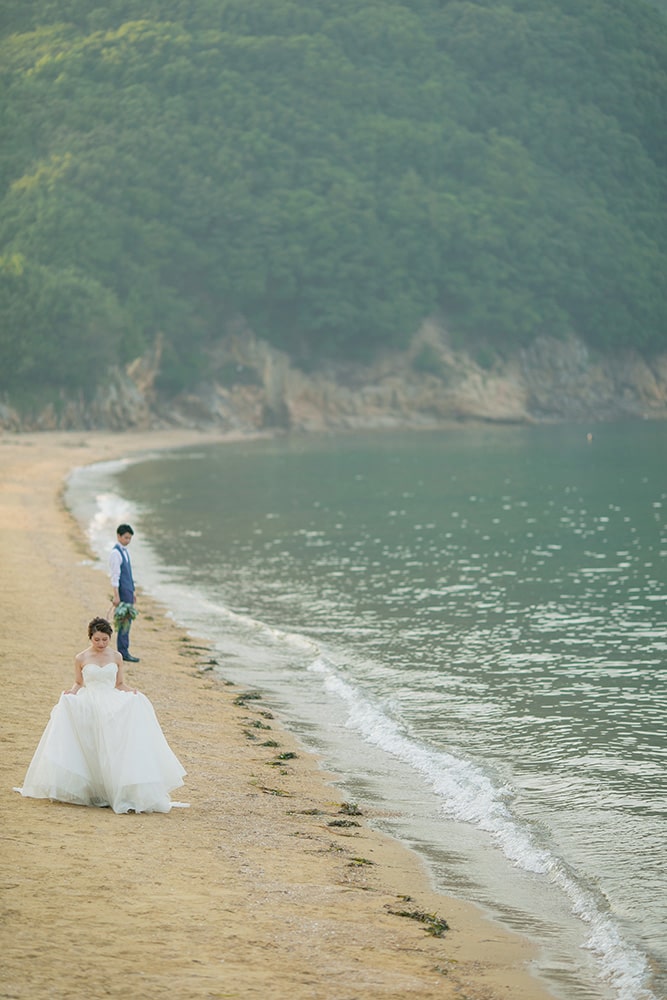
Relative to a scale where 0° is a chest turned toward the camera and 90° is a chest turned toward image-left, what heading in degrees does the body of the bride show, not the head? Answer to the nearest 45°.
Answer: approximately 0°

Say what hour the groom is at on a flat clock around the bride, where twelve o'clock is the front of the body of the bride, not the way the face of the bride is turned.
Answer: The groom is roughly at 6 o'clock from the bride.

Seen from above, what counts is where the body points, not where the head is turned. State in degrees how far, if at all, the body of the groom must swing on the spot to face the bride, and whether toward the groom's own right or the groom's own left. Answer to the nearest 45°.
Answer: approximately 45° to the groom's own right
